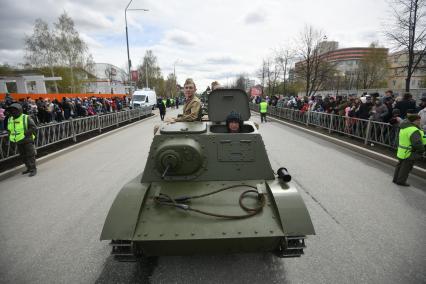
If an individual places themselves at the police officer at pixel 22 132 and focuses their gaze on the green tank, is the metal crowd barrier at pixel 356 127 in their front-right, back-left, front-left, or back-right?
front-left

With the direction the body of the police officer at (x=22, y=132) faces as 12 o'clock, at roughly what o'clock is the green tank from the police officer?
The green tank is roughly at 10 o'clock from the police officer.

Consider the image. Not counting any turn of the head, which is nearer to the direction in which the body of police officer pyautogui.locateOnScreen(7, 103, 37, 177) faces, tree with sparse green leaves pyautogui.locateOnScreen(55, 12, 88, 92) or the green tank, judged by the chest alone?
the green tank

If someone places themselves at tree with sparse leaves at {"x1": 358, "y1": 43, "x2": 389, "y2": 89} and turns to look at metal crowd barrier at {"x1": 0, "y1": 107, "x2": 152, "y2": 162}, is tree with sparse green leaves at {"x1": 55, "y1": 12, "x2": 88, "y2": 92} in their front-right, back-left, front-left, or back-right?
front-right

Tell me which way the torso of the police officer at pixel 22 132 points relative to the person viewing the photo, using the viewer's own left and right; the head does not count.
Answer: facing the viewer and to the left of the viewer

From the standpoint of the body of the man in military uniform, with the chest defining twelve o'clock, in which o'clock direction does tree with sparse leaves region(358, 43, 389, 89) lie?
The tree with sparse leaves is roughly at 6 o'clock from the man in military uniform.

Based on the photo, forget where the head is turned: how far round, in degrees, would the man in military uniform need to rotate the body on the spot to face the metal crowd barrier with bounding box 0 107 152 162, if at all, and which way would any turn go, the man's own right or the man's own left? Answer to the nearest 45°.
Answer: approximately 90° to the man's own right

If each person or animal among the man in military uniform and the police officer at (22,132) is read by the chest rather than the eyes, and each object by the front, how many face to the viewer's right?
0
